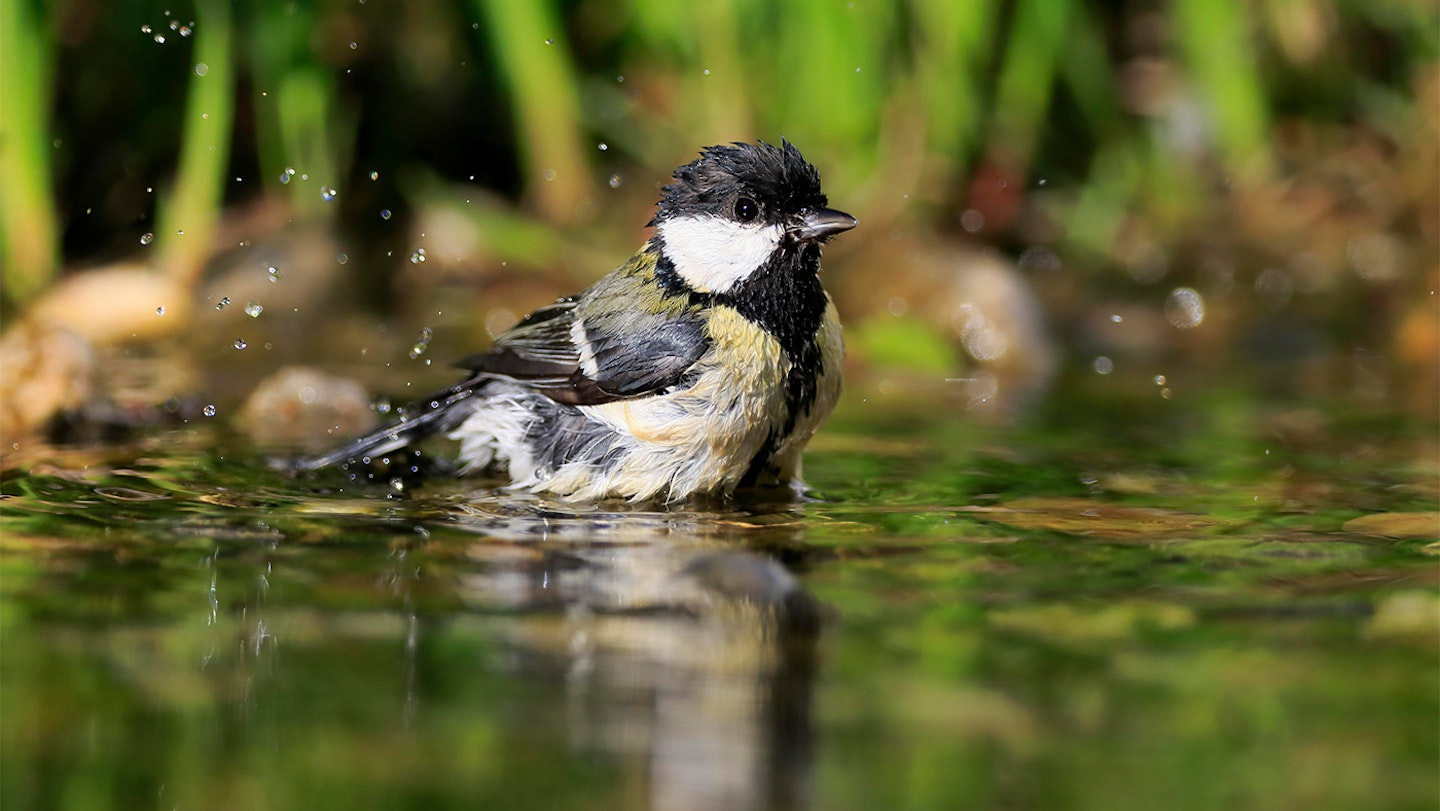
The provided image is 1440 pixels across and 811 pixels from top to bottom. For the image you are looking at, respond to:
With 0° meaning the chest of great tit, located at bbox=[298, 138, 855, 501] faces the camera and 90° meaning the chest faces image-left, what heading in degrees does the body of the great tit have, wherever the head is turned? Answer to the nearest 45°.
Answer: approximately 315°

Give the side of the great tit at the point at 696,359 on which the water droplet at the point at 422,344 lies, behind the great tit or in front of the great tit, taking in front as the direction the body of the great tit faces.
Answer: behind

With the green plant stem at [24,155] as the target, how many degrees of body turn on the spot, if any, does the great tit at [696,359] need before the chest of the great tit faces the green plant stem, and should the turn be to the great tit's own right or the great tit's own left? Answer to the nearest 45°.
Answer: approximately 180°

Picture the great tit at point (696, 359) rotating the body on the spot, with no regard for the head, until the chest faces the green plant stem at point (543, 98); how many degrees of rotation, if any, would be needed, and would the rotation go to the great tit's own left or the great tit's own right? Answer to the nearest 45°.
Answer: approximately 135° to the great tit's own left

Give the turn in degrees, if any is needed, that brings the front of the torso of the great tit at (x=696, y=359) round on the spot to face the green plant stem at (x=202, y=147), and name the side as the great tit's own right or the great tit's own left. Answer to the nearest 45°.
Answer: approximately 180°
